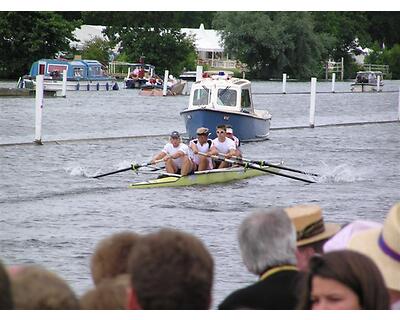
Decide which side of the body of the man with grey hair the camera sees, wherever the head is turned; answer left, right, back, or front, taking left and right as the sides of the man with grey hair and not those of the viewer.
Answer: back

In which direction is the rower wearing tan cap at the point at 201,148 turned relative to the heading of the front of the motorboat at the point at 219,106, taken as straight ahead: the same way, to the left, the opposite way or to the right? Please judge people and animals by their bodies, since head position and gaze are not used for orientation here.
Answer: the same way

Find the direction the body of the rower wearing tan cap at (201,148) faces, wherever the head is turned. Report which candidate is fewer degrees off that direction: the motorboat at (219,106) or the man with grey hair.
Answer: the man with grey hair

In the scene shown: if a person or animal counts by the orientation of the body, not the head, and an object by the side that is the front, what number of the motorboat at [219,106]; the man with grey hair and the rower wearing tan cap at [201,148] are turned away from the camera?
1

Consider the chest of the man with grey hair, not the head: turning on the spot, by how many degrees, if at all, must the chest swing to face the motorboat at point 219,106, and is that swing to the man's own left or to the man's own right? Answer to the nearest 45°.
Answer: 0° — they already face it

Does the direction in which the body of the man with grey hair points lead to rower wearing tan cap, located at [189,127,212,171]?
yes

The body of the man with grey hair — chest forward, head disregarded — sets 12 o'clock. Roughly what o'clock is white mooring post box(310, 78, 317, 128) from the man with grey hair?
The white mooring post is roughly at 12 o'clock from the man with grey hair.

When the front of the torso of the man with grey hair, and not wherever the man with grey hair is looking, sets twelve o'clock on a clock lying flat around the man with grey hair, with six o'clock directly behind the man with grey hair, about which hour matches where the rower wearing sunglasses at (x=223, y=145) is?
The rower wearing sunglasses is roughly at 12 o'clock from the man with grey hair.

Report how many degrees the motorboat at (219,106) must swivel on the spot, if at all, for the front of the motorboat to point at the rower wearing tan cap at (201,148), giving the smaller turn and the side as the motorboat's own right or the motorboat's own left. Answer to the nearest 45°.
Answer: approximately 45° to the motorboat's own left

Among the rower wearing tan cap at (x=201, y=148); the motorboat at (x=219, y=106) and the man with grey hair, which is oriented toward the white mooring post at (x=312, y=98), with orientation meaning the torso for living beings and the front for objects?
the man with grey hair

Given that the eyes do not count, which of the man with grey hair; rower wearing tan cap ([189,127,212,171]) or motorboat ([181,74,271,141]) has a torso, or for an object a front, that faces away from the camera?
the man with grey hair

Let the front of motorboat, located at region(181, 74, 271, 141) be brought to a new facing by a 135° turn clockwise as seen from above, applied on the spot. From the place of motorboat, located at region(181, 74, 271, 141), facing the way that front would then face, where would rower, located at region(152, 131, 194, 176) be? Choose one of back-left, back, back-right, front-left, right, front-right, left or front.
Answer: back

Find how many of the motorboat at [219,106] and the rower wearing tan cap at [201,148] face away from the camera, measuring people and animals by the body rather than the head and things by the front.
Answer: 0
